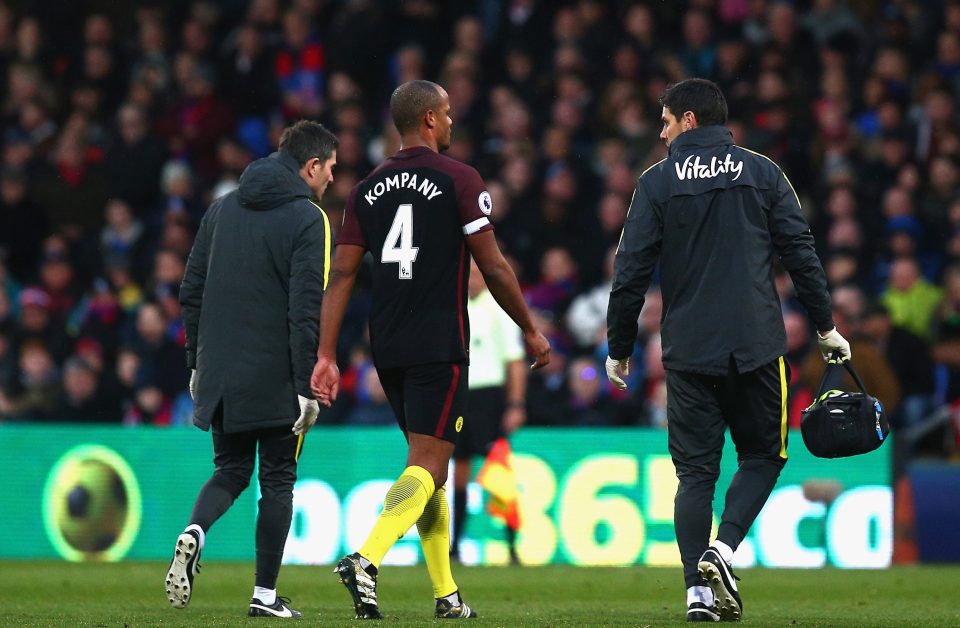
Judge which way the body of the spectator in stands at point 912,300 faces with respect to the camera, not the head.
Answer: toward the camera

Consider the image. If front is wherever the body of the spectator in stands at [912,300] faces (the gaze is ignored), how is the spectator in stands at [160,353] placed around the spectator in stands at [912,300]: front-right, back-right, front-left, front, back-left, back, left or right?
right

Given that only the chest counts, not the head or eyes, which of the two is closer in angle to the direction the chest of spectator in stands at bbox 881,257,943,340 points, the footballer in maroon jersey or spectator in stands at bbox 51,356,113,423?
the footballer in maroon jersey

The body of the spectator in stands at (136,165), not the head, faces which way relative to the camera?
toward the camera

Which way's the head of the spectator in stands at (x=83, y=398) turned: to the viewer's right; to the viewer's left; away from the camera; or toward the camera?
toward the camera

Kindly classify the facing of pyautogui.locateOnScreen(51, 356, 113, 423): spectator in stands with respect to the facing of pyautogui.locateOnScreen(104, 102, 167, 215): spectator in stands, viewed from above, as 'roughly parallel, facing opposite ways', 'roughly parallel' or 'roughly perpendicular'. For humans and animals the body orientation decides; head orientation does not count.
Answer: roughly parallel

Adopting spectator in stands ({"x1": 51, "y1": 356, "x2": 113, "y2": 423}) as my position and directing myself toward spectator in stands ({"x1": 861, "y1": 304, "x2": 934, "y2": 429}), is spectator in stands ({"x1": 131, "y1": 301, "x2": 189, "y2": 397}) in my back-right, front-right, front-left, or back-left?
front-left

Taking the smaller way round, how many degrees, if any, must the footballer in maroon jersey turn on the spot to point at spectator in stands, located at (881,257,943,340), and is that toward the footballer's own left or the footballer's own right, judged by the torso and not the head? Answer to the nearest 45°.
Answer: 0° — they already face them

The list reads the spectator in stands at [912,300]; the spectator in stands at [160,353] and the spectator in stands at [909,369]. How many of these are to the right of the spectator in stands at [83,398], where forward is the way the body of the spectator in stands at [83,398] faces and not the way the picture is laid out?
0

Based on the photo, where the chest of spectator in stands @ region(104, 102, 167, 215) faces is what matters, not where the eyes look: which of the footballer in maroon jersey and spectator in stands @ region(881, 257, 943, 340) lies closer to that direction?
the footballer in maroon jersey

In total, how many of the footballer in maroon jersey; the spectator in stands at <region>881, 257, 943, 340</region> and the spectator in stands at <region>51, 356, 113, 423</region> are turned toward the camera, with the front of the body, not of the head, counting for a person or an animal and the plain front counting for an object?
2

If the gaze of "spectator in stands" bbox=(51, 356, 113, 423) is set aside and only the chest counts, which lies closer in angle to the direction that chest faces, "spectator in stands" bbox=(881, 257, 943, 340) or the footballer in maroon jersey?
the footballer in maroon jersey

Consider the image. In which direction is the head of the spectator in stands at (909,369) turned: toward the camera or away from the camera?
toward the camera

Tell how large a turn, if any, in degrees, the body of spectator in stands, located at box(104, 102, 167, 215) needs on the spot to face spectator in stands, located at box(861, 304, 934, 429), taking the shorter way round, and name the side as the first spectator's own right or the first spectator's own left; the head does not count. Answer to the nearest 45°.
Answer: approximately 45° to the first spectator's own left

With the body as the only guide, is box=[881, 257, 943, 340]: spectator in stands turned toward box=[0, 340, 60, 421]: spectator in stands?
no

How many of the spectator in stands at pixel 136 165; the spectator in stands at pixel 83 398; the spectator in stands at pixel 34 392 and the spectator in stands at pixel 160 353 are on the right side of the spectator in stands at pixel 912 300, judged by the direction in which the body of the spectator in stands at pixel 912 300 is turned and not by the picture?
4
